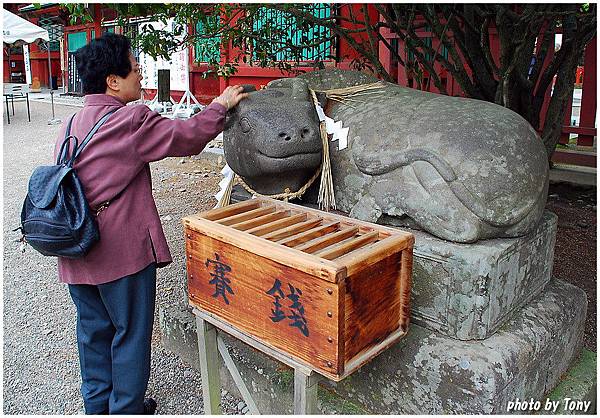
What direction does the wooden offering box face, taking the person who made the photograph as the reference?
facing the viewer and to the left of the viewer

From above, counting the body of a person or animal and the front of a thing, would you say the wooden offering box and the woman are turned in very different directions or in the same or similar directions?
very different directions

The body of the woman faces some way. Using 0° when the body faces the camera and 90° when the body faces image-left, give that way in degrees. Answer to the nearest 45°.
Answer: approximately 225°

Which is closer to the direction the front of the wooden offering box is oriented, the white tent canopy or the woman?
the woman

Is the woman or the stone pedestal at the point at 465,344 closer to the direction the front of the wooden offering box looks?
the woman

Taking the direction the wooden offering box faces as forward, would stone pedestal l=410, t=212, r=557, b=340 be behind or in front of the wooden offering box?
behind

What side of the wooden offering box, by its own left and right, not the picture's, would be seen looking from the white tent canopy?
right
